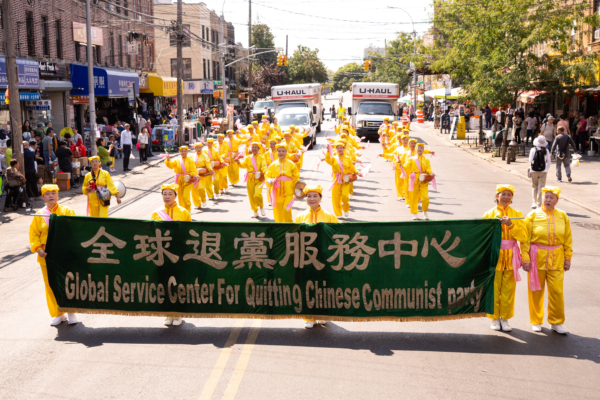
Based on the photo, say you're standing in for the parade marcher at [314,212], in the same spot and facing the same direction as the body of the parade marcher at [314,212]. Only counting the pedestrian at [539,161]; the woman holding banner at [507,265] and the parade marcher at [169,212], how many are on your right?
1

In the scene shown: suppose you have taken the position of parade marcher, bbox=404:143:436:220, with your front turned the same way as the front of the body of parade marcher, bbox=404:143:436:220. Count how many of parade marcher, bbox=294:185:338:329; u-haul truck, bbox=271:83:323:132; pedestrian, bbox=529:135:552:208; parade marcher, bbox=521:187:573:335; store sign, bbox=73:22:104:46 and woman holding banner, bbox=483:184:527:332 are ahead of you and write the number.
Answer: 3

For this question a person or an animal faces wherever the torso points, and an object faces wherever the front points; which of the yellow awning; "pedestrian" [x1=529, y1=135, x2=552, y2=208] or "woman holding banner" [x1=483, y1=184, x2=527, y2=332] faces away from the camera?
the pedestrian

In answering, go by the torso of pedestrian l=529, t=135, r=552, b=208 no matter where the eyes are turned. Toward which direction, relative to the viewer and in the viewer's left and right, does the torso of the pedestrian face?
facing away from the viewer

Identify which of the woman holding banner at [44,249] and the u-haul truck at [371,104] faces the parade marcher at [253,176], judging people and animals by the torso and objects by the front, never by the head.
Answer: the u-haul truck

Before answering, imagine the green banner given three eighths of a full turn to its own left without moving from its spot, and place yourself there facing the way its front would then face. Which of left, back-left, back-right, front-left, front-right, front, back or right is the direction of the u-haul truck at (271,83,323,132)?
front-left

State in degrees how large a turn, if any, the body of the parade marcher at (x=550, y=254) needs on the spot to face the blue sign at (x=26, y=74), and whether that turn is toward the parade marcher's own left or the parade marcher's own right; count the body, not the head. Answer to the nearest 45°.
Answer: approximately 135° to the parade marcher's own right

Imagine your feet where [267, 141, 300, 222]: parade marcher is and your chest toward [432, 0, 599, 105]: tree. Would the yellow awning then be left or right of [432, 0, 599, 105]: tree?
left

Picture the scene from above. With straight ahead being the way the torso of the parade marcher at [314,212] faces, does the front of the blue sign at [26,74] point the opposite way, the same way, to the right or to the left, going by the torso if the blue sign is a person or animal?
to the left

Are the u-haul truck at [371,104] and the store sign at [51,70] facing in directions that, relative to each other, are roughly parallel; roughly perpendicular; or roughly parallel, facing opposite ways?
roughly perpendicular

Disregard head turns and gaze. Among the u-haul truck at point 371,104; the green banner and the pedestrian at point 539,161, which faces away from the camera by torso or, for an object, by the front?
the pedestrian
